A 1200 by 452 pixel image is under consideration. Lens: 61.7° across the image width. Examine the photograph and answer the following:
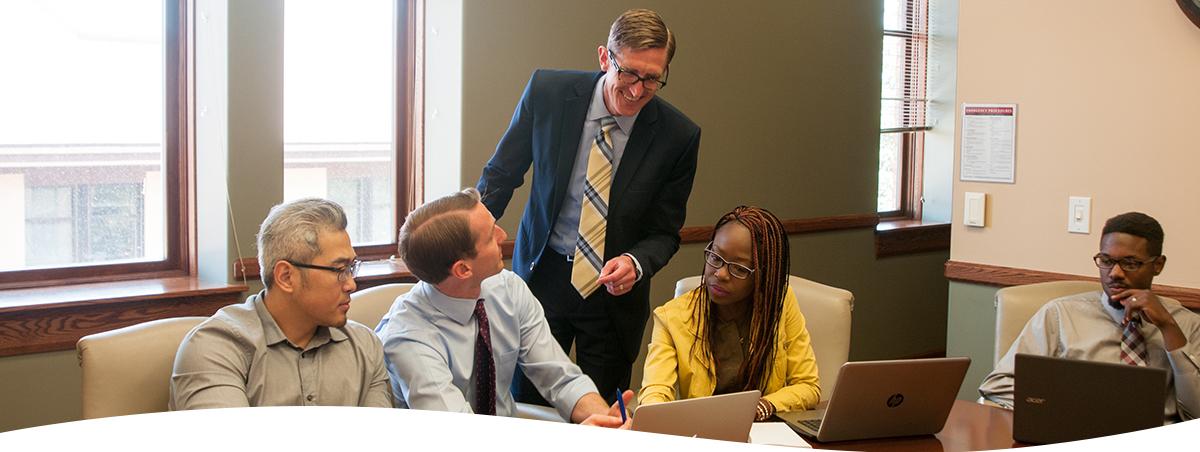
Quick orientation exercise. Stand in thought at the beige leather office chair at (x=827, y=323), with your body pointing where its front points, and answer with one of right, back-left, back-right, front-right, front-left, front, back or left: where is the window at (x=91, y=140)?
front-right

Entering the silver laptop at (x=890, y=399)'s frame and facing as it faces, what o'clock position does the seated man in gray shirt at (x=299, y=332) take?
The seated man in gray shirt is roughly at 10 o'clock from the silver laptop.

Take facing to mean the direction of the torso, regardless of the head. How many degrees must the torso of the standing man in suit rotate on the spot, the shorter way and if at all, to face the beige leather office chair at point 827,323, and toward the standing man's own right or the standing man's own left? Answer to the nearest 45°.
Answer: approximately 90° to the standing man's own left

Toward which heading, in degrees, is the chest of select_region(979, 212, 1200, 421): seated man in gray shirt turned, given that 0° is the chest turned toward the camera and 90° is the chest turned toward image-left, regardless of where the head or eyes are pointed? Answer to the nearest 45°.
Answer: approximately 0°

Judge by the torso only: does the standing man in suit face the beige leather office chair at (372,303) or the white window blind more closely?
the beige leather office chair

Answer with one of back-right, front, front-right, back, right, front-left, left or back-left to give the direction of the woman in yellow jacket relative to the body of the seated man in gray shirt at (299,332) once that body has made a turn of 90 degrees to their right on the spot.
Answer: back-left

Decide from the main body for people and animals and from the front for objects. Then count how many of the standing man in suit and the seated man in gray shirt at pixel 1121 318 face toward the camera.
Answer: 2

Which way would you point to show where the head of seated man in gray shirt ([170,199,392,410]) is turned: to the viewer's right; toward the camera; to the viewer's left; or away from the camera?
to the viewer's right

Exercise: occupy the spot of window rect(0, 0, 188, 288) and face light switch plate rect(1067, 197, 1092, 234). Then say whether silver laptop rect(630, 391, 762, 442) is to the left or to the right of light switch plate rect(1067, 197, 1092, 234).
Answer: right

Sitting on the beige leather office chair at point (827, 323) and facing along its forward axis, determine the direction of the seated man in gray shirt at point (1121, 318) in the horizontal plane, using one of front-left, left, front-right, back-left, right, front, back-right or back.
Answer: back-left

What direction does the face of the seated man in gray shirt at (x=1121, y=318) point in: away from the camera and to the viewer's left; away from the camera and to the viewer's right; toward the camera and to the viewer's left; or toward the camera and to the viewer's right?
toward the camera and to the viewer's left

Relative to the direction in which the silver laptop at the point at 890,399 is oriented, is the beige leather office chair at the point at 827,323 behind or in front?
in front
